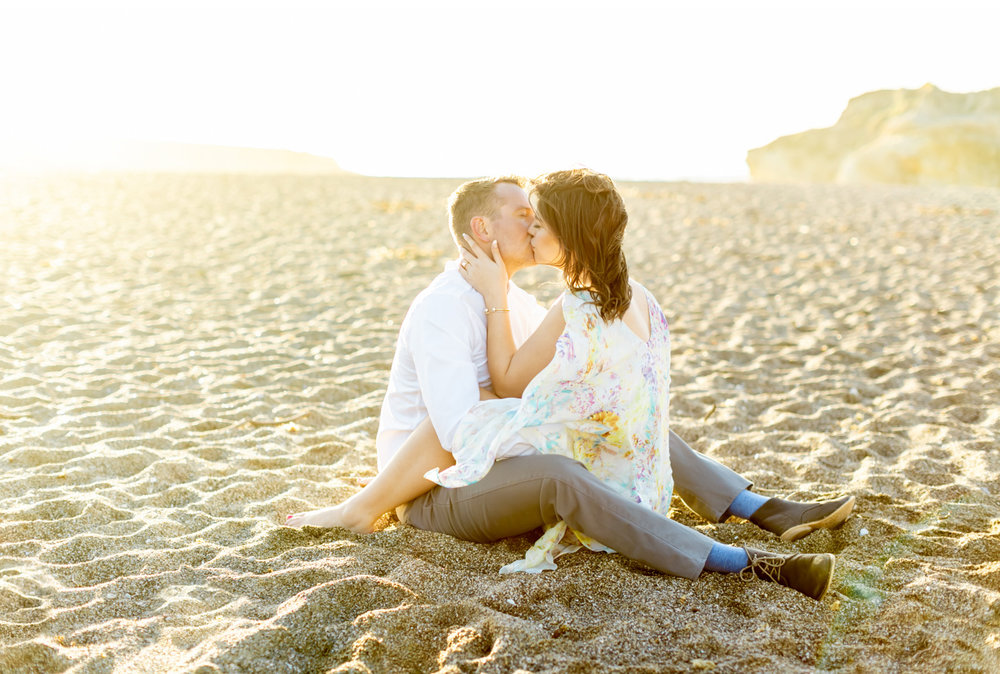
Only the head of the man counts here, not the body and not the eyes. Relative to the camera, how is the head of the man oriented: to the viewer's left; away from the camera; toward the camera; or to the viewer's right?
to the viewer's right

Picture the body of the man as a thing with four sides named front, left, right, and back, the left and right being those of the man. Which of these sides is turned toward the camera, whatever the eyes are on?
right

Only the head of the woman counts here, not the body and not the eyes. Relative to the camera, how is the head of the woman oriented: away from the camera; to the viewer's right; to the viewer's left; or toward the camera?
to the viewer's left
